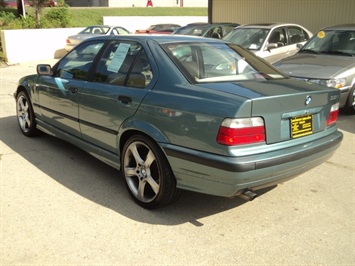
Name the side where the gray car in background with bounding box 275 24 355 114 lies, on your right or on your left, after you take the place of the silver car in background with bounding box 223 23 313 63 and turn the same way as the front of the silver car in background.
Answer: on your left

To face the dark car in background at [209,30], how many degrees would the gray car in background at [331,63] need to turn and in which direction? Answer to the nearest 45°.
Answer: approximately 90° to its right

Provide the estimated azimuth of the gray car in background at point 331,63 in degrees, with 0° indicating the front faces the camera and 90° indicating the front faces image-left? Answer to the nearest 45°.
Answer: approximately 45°

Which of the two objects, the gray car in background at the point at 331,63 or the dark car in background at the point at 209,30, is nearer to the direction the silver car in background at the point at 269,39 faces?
the gray car in background

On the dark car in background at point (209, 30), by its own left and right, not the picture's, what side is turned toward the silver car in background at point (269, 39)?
left

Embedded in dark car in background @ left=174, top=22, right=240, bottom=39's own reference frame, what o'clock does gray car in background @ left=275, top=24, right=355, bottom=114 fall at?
The gray car in background is roughly at 10 o'clock from the dark car in background.

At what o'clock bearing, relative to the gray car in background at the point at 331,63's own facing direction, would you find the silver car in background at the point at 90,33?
The silver car in background is roughly at 3 o'clock from the gray car in background.

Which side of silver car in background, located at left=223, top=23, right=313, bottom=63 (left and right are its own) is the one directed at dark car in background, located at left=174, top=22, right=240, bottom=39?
right

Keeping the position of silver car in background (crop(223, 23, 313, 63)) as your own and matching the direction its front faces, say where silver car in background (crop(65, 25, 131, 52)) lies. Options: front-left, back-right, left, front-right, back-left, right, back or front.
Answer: right
